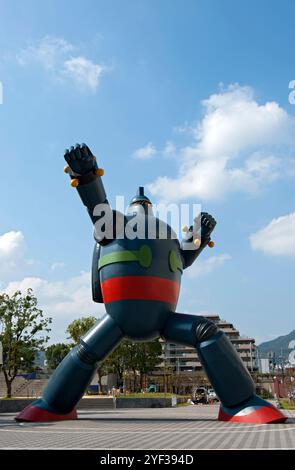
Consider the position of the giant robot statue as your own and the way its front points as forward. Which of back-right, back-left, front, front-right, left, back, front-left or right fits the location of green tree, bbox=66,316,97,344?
back-left

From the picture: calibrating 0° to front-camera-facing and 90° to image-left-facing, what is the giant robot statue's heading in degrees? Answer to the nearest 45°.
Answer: approximately 315°

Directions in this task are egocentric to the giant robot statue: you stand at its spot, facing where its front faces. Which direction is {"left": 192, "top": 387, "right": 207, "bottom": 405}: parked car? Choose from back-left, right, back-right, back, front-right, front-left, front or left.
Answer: back-left
